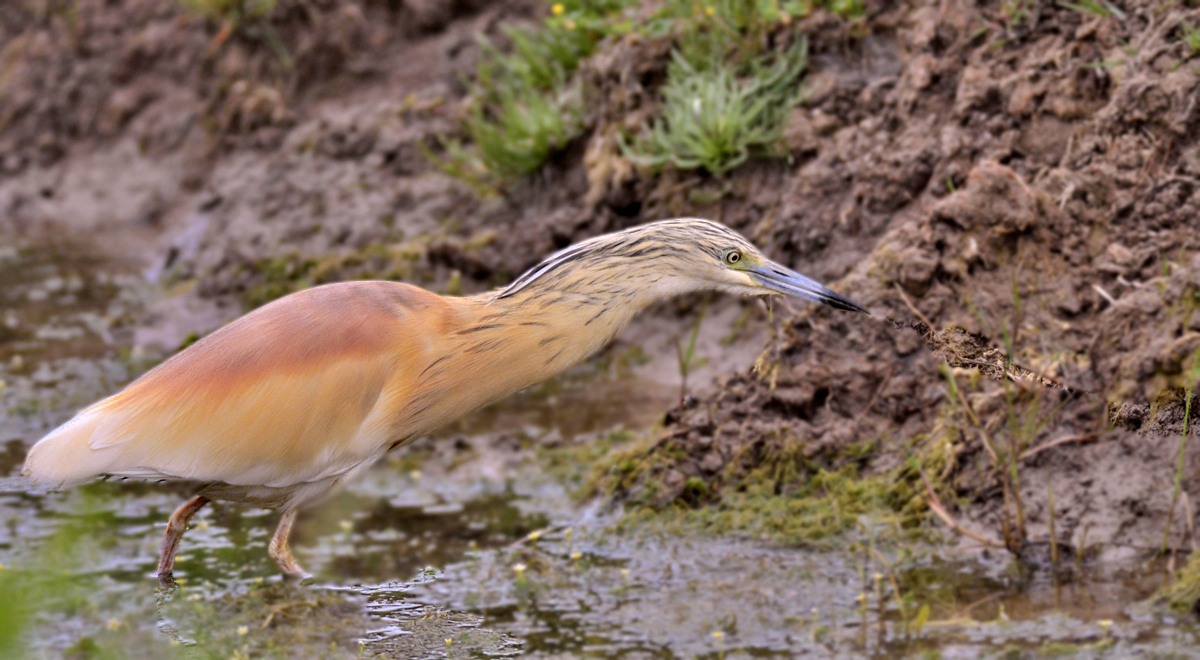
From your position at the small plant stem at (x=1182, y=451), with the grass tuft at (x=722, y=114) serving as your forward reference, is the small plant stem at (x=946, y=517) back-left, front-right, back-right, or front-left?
front-left

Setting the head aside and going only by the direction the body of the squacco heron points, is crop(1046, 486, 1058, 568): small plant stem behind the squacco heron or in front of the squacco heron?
in front

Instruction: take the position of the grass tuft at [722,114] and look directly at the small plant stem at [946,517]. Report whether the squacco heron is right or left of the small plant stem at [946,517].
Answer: right

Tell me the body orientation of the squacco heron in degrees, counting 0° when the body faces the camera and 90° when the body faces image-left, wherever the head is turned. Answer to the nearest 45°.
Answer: approximately 270°

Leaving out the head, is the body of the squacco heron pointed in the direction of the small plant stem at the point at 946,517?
yes

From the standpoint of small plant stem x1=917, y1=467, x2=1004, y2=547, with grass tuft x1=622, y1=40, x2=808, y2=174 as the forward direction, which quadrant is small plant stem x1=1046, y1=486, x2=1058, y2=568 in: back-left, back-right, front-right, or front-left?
back-right

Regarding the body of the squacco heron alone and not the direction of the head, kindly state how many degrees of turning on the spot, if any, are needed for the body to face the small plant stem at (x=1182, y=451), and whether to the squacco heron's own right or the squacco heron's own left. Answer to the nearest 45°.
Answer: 0° — it already faces it

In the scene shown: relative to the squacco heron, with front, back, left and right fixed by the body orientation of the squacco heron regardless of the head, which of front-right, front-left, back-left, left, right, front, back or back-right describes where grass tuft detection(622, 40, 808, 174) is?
front-left

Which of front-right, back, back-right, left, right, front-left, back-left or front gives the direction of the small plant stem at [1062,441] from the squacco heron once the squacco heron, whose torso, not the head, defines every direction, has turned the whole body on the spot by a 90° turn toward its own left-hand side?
right
